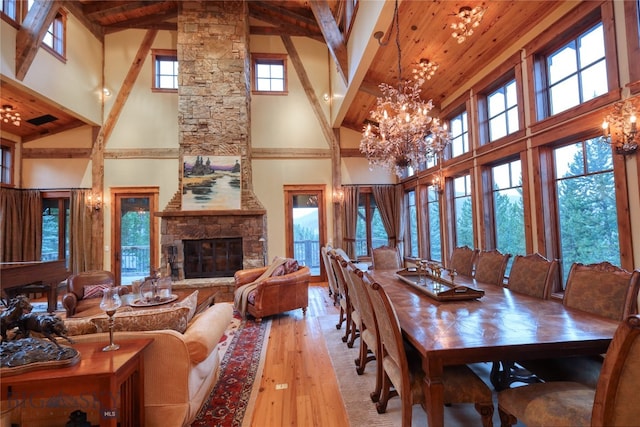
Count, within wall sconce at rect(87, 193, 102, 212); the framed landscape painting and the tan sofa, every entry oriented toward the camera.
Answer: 2

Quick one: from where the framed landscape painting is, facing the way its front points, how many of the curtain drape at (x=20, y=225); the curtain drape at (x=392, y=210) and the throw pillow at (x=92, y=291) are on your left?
1

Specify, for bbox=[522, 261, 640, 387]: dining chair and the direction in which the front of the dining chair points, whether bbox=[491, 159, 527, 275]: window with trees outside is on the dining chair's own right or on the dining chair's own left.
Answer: on the dining chair's own right

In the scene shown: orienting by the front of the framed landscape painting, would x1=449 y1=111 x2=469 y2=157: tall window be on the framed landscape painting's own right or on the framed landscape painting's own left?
on the framed landscape painting's own left

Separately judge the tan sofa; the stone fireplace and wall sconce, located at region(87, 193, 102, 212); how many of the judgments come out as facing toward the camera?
2

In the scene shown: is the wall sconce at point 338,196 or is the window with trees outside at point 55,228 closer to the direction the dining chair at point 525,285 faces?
the window with trees outside

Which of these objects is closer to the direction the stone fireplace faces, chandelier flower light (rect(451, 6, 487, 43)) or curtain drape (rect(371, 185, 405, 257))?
the chandelier flower light

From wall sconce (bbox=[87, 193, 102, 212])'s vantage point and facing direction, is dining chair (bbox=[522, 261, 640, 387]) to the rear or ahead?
ahead
